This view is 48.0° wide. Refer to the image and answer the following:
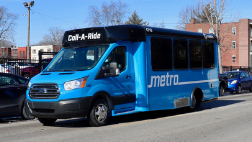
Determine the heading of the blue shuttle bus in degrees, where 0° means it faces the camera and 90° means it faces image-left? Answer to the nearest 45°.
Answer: approximately 45°

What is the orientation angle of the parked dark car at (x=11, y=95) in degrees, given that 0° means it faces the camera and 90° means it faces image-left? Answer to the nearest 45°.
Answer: approximately 90°

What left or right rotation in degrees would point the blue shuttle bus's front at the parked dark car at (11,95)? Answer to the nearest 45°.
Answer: approximately 45° to its right

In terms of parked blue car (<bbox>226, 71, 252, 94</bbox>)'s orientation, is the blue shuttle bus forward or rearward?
forward

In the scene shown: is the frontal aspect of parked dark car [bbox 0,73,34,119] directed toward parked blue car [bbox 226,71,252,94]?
no

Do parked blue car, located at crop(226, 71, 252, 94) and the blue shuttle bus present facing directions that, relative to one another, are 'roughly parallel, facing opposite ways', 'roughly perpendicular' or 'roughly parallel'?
roughly parallel

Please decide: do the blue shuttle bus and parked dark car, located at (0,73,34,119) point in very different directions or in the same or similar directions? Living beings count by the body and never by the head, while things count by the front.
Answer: same or similar directions

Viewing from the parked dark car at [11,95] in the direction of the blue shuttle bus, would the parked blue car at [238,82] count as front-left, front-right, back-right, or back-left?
front-left

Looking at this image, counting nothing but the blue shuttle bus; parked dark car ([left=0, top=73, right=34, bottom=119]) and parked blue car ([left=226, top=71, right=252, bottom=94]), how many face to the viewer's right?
0

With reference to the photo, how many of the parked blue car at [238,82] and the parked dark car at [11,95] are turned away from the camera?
0
